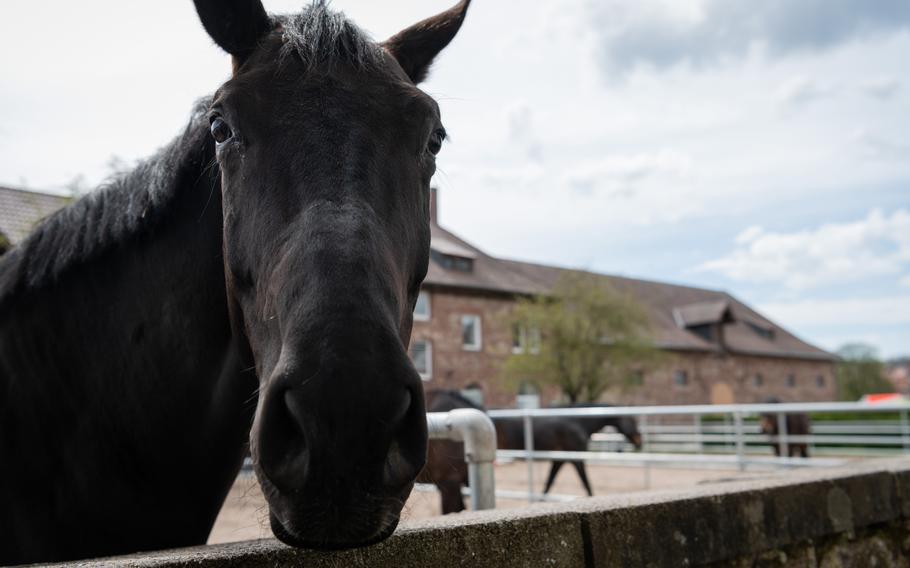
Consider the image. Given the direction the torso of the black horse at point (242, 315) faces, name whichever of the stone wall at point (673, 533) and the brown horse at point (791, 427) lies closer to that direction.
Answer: the stone wall

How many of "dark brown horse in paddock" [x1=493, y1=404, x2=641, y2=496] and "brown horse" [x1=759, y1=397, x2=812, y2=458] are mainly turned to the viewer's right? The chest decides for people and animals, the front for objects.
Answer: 1

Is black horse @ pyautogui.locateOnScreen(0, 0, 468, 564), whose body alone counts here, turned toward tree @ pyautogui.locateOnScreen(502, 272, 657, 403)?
no

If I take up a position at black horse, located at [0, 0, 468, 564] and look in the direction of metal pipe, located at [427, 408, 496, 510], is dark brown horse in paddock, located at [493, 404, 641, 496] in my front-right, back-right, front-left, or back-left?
front-left

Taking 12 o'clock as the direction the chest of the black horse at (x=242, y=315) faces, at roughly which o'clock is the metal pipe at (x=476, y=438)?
The metal pipe is roughly at 9 o'clock from the black horse.

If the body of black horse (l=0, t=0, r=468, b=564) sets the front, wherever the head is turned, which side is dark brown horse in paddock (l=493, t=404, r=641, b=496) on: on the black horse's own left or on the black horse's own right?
on the black horse's own left

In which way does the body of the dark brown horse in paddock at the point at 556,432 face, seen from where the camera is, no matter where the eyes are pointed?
to the viewer's right

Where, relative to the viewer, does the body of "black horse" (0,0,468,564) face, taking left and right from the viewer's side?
facing the viewer and to the right of the viewer

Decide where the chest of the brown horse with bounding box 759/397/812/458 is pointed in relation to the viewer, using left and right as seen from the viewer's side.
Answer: facing the viewer and to the left of the viewer

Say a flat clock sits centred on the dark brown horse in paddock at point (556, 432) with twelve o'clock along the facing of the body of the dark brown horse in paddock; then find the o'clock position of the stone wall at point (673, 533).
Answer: The stone wall is roughly at 3 o'clock from the dark brown horse in paddock.

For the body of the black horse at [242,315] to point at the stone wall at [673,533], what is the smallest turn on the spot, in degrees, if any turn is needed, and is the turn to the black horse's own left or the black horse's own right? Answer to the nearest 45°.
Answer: approximately 45° to the black horse's own left

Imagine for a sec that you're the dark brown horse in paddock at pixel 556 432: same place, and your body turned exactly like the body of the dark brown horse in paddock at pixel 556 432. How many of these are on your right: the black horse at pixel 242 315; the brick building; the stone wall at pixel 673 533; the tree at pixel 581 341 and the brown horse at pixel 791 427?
2

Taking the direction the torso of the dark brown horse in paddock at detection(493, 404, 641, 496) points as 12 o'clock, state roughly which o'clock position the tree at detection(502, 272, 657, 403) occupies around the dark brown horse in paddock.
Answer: The tree is roughly at 9 o'clock from the dark brown horse in paddock.

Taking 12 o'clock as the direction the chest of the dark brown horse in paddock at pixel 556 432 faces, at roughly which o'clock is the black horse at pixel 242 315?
The black horse is roughly at 3 o'clock from the dark brown horse in paddock.
